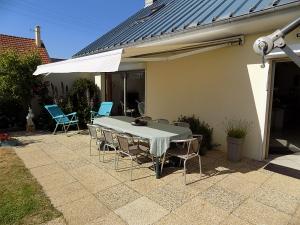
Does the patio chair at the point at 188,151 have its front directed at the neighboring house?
yes

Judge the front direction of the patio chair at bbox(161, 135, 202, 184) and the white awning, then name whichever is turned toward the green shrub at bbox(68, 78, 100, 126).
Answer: the patio chair

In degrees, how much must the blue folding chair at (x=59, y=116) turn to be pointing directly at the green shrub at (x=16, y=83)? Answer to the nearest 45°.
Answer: approximately 180°

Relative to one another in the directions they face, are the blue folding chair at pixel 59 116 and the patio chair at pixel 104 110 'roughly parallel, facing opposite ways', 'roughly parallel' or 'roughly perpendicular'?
roughly perpendicular

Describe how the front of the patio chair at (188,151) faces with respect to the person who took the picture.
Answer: facing away from the viewer and to the left of the viewer

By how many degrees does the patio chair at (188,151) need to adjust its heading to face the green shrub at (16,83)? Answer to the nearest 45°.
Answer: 0° — it already faces it

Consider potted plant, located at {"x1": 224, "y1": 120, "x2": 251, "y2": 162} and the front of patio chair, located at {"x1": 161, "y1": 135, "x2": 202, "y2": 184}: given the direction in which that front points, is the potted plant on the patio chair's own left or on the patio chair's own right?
on the patio chair's own right

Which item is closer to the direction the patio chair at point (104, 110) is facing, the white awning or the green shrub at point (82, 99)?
the white awning

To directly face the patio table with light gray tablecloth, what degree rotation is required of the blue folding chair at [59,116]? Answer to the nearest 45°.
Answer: approximately 45° to its right
